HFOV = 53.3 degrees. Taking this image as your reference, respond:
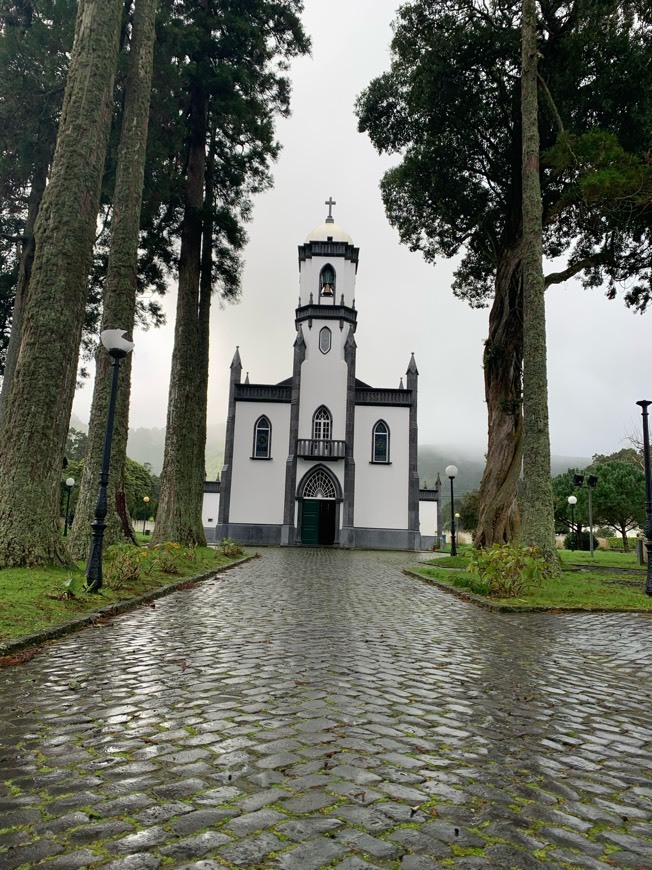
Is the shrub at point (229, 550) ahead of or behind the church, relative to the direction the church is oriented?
ahead

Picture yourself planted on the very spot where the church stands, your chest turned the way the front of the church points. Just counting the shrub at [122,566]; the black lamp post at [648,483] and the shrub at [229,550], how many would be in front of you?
3

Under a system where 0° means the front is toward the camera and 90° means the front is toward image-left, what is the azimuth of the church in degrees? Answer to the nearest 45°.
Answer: approximately 0°

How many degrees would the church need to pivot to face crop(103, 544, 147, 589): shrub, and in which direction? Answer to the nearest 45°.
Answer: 0° — it already faces it

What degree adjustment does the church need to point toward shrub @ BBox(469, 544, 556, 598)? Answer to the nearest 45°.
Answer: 0° — it already faces it
